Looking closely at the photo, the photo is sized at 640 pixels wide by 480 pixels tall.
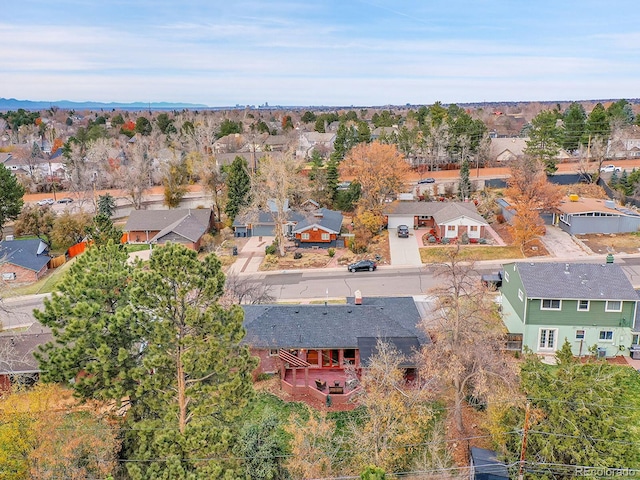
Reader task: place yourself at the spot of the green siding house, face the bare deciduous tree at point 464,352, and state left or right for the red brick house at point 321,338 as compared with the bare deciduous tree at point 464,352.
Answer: right

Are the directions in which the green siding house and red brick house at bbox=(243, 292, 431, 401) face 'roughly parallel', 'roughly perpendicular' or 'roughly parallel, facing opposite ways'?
roughly parallel

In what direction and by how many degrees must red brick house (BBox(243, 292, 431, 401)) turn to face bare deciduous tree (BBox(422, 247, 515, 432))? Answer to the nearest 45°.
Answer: approximately 135° to its right

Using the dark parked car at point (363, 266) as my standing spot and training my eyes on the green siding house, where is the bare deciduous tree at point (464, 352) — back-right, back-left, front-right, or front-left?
front-right

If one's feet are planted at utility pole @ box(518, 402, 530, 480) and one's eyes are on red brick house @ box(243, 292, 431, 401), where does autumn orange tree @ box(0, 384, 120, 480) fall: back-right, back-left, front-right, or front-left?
front-left

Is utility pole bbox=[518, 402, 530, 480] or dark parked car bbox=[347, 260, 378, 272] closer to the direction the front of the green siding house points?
the dark parked car

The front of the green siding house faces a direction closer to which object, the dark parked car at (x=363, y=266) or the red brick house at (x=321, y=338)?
the dark parked car

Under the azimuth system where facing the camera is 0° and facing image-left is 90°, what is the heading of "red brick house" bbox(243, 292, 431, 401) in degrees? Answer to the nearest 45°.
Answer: approximately 180°

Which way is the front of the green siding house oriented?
away from the camera

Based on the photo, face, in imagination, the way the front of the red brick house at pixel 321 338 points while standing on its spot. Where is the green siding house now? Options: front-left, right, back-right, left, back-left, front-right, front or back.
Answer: right

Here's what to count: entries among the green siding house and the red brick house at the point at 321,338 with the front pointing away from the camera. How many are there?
2

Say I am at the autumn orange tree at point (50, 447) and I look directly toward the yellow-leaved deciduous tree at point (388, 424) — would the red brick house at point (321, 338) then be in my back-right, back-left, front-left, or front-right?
front-left

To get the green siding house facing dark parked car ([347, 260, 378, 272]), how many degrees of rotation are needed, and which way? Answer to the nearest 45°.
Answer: approximately 45° to its left

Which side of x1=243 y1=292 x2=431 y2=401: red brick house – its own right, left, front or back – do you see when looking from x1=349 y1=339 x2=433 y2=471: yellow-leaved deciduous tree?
back

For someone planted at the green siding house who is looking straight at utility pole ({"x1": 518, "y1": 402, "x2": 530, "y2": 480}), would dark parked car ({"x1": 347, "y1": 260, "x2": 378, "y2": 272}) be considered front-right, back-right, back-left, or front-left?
back-right
